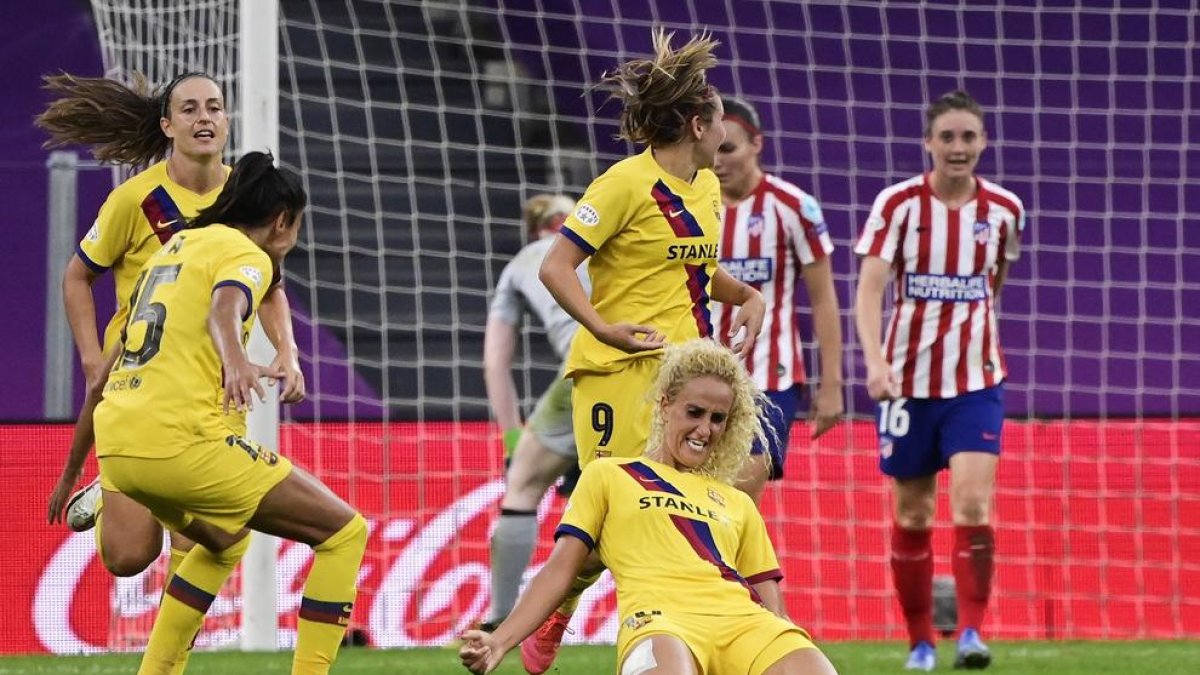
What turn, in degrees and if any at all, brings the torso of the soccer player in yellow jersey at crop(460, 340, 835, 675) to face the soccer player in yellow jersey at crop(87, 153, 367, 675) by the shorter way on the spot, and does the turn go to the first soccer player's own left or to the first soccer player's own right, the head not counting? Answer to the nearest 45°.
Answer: approximately 90° to the first soccer player's own right

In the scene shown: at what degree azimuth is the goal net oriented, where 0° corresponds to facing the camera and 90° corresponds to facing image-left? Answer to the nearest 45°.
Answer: approximately 0°

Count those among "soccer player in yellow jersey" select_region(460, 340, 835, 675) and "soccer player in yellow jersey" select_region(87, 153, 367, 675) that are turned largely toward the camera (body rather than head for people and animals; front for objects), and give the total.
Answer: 1

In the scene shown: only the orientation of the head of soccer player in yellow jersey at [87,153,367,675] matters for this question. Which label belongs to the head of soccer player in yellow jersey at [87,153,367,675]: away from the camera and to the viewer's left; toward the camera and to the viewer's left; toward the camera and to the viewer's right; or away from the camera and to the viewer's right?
away from the camera and to the viewer's right

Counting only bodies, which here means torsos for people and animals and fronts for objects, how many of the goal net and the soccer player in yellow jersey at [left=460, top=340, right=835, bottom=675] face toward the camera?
2

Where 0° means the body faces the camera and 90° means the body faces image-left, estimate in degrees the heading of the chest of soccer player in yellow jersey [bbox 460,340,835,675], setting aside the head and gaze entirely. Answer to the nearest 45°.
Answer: approximately 0°

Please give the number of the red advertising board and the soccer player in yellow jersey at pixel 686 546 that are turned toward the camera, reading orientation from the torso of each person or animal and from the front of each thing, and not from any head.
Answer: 2

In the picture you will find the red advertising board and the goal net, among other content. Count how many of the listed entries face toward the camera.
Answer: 2
